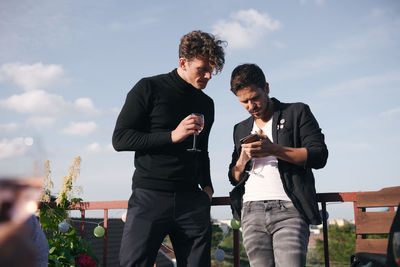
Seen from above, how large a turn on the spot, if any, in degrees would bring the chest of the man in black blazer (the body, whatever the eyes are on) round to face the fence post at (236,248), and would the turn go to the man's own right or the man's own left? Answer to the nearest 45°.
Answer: approximately 135° to the man's own right

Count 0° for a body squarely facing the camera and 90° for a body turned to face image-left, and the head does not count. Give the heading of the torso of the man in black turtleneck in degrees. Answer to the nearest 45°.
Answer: approximately 315°

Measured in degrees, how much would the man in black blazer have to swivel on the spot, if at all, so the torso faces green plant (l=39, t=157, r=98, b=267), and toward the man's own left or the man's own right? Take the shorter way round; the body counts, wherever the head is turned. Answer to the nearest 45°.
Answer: approximately 90° to the man's own right

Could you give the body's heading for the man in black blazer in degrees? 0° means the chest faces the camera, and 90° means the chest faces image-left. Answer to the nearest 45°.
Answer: approximately 45°

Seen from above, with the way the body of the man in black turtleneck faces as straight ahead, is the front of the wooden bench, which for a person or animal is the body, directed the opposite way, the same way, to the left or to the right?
to the right

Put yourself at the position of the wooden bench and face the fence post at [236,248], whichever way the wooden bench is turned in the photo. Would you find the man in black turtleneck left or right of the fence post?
left

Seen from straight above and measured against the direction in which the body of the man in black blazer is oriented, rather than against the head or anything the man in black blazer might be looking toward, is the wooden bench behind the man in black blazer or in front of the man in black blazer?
behind

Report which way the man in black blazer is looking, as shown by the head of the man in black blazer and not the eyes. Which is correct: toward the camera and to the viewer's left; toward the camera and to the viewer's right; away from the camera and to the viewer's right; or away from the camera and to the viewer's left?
toward the camera and to the viewer's left

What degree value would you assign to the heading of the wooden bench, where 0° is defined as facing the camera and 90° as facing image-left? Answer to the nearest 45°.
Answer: approximately 0°

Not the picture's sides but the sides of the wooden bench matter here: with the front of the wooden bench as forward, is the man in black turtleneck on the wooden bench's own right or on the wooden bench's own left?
on the wooden bench's own right

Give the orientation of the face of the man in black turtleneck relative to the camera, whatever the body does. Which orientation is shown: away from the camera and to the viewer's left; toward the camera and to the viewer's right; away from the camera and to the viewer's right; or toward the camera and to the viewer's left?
toward the camera and to the viewer's right

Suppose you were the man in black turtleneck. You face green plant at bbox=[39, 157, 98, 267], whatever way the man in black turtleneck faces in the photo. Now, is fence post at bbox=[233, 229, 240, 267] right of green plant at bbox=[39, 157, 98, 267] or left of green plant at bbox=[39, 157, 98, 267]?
right
